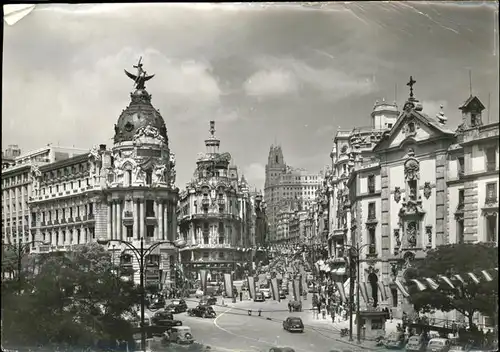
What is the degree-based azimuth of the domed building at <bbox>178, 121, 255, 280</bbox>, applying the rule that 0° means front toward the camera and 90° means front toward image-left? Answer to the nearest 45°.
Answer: approximately 0°

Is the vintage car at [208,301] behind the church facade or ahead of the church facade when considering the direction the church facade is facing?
ahead

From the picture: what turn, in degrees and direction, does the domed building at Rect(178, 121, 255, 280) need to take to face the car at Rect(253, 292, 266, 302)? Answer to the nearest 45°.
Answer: approximately 45° to its left

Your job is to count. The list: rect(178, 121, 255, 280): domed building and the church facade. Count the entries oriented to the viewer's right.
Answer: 0

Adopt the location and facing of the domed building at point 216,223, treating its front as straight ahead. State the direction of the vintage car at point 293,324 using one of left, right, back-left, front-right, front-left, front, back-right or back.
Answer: front-left

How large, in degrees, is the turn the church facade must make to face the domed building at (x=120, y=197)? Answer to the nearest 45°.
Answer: approximately 45° to its right

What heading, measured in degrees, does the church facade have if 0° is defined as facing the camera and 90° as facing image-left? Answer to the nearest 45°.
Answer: approximately 45°

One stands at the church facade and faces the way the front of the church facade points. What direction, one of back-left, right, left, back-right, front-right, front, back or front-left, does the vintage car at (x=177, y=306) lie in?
front-right
